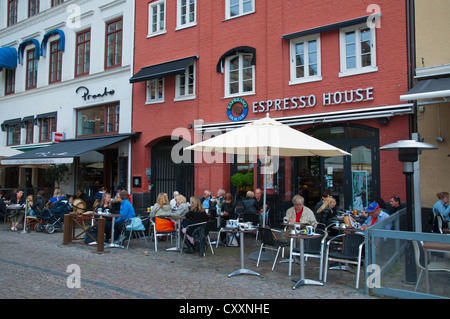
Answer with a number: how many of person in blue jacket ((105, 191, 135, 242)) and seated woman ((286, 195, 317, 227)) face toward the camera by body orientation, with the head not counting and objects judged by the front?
1

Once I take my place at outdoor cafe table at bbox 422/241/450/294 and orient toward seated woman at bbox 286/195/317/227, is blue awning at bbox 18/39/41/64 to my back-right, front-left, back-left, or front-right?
front-left

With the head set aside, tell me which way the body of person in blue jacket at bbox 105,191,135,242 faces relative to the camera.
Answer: to the viewer's left

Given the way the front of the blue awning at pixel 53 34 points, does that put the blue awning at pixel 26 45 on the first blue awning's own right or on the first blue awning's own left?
on the first blue awning's own right

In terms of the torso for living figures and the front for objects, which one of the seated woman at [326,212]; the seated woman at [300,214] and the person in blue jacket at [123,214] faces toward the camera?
the seated woman at [300,214]

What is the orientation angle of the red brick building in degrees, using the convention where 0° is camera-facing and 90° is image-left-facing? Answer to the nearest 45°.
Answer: approximately 45°

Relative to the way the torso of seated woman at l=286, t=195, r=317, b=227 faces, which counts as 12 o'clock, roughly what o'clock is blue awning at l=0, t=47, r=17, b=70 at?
The blue awning is roughly at 4 o'clock from the seated woman.

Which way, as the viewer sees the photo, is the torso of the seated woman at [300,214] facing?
toward the camera

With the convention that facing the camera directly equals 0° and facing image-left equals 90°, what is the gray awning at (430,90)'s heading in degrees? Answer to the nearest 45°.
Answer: approximately 45°

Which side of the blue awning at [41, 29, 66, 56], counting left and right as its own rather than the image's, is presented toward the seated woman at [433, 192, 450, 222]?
left

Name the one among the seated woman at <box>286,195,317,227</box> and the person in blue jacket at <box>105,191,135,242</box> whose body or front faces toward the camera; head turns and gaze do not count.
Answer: the seated woman
